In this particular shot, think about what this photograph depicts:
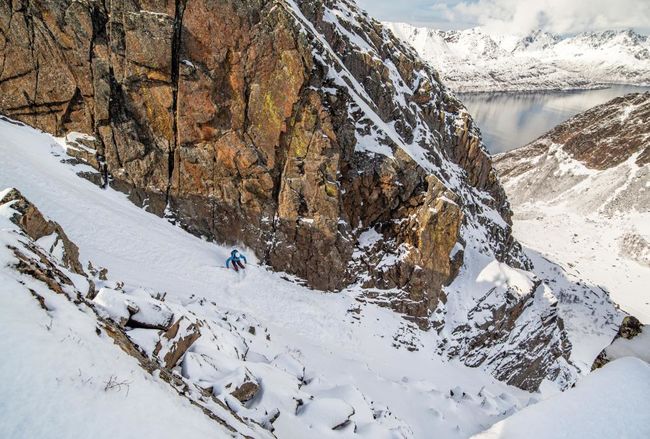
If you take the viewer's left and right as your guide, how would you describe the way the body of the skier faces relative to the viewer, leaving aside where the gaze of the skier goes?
facing the viewer and to the right of the viewer

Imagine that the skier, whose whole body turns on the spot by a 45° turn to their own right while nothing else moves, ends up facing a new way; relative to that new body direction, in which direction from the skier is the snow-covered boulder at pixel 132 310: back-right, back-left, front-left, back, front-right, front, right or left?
front

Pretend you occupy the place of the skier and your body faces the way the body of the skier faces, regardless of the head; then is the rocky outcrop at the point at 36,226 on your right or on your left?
on your right

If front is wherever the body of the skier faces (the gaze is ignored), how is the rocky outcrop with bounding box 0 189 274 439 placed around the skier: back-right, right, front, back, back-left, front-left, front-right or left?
front-right
